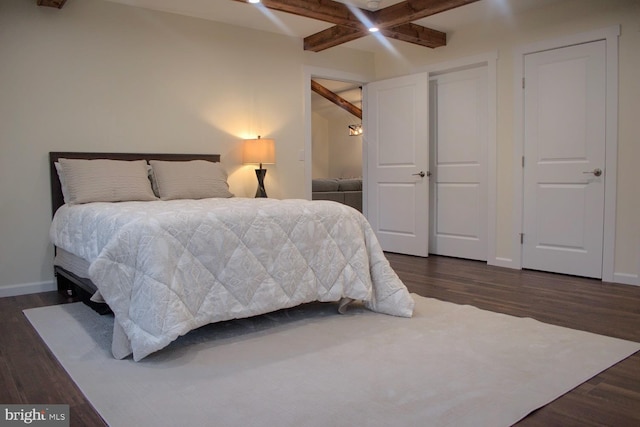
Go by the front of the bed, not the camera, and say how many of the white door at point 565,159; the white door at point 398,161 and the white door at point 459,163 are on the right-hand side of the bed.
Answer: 0

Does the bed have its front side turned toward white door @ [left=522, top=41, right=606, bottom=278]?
no

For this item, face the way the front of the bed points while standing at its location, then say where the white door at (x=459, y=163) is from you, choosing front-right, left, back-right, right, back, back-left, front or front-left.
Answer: left

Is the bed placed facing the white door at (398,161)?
no

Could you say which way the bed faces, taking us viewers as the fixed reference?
facing the viewer and to the right of the viewer

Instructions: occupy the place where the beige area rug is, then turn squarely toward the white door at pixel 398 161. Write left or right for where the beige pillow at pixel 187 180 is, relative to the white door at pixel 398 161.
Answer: left
